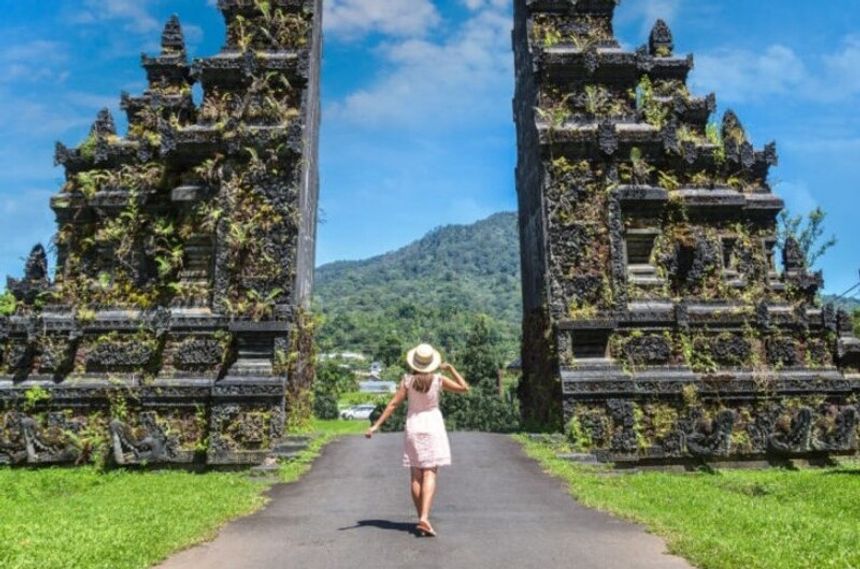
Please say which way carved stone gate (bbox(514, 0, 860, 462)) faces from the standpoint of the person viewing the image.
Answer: facing the viewer

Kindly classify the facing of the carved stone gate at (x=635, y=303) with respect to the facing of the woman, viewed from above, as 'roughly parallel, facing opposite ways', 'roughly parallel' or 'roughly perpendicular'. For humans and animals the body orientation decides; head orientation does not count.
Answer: roughly parallel, facing opposite ways

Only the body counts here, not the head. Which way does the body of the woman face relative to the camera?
away from the camera

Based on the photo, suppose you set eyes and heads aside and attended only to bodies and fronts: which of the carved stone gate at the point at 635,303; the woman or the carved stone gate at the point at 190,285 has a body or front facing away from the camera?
the woman

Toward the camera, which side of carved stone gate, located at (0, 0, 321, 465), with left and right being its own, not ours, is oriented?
front

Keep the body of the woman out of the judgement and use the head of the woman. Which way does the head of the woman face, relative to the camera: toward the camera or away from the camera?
away from the camera

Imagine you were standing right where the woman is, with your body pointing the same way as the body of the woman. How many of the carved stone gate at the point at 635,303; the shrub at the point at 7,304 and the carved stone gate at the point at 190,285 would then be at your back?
0

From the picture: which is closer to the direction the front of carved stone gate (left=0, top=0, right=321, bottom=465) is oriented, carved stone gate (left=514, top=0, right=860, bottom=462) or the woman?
the woman

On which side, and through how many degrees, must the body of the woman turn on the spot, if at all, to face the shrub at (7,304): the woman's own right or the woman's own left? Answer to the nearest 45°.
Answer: approximately 45° to the woman's own left

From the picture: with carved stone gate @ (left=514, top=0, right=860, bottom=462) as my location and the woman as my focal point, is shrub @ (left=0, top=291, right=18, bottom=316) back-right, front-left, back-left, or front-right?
front-right

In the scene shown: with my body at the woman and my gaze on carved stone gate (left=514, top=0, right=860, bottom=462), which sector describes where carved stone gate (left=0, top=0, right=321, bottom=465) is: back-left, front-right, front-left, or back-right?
front-left

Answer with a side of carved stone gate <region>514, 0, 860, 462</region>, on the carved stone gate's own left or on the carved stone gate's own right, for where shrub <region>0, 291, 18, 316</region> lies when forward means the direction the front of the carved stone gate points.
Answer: on the carved stone gate's own right

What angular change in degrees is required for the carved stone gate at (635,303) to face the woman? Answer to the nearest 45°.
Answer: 0° — it already faces them

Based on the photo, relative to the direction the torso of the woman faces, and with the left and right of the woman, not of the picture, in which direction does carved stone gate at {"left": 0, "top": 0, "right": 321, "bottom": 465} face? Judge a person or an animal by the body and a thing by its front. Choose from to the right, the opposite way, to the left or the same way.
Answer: the opposite way

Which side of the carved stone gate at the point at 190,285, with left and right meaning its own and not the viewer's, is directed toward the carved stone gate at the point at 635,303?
left

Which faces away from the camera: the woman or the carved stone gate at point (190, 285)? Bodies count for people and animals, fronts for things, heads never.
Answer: the woman
